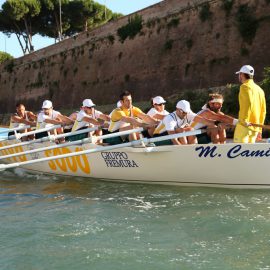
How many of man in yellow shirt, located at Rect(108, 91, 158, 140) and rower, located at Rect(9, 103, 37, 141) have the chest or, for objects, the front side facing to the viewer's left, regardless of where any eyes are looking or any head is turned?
0

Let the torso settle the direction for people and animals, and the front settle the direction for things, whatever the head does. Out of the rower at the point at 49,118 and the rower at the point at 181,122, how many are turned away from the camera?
0

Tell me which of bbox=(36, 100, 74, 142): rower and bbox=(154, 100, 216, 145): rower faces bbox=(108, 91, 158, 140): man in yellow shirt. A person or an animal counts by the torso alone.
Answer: bbox=(36, 100, 74, 142): rower

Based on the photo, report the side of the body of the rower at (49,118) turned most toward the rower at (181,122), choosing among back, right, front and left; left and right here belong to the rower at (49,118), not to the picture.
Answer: front

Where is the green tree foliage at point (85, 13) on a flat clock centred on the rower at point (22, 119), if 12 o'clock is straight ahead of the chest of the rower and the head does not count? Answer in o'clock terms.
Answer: The green tree foliage is roughly at 8 o'clock from the rower.

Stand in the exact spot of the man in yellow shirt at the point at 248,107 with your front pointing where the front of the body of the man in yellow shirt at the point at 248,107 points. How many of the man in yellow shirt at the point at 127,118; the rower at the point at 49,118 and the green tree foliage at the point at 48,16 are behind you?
0

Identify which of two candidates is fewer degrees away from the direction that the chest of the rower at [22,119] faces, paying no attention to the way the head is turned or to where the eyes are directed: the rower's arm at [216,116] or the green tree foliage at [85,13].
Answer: the rower's arm

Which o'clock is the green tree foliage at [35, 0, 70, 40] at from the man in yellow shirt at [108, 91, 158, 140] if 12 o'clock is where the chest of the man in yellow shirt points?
The green tree foliage is roughly at 7 o'clock from the man in yellow shirt.

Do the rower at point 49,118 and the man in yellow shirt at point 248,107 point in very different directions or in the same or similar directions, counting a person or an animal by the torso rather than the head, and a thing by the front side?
very different directions

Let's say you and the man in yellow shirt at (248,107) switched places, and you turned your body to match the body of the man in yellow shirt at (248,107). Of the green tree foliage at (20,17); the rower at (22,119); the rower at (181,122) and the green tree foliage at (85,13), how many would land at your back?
0

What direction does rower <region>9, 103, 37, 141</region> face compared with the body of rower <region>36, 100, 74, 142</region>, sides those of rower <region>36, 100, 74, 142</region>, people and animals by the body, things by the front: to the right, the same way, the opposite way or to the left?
the same way

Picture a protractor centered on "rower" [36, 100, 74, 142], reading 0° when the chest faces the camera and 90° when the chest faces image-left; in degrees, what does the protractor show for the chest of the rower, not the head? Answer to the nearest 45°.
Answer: approximately 315°

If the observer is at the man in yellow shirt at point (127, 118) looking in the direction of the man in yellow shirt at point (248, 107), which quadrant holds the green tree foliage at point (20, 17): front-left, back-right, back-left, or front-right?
back-left

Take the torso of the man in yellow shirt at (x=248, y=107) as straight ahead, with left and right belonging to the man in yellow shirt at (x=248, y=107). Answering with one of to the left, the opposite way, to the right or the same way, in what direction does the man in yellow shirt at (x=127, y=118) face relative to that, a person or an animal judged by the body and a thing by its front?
the opposite way

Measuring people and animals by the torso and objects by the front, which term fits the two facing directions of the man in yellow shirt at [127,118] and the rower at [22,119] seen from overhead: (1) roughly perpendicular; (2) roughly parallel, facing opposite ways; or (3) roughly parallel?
roughly parallel

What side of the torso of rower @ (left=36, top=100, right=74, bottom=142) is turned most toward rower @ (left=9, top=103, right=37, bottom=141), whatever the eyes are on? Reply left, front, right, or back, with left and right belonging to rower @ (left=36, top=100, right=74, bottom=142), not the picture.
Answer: back

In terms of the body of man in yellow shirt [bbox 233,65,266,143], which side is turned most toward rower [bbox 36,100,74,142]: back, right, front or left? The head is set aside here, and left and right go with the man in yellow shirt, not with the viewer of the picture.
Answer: front

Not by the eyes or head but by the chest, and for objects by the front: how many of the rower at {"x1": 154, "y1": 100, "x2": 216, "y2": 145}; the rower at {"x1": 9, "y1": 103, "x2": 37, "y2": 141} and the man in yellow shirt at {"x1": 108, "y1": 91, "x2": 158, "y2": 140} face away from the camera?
0

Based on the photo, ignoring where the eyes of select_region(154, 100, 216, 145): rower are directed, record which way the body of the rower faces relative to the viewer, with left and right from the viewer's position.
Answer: facing the viewer and to the right of the viewer

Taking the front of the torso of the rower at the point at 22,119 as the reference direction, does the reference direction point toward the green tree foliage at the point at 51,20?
no

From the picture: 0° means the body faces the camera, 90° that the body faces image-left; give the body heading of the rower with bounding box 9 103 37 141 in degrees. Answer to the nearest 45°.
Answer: approximately 315°
